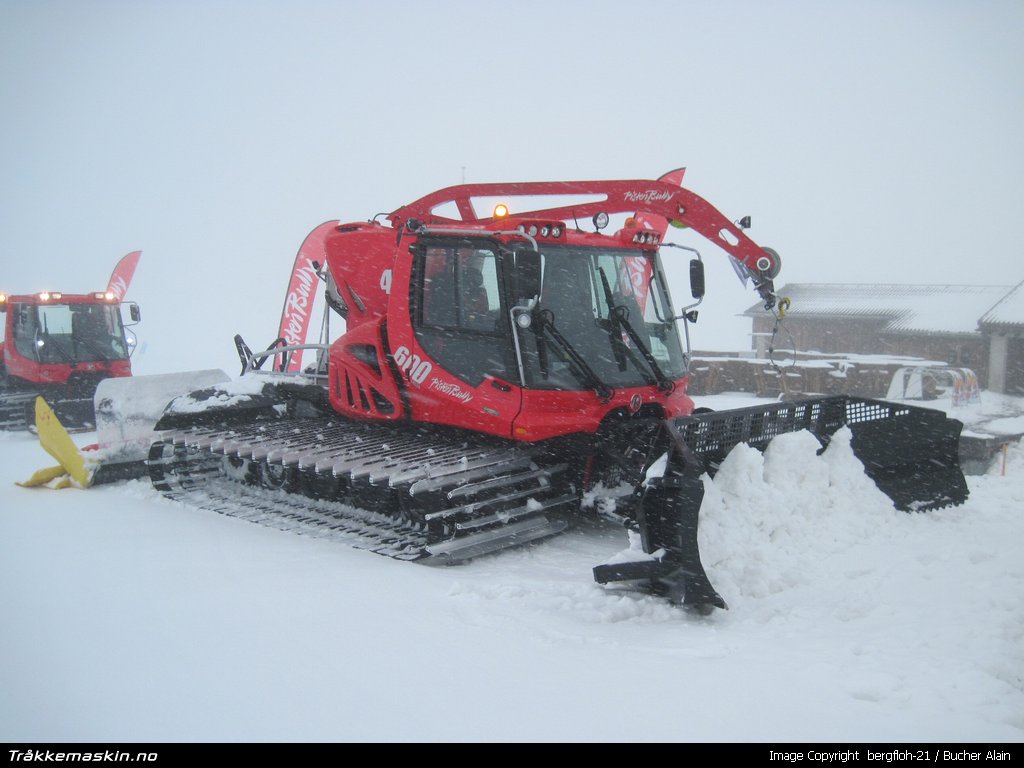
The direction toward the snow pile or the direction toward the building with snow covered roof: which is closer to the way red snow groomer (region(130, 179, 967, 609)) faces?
the snow pile

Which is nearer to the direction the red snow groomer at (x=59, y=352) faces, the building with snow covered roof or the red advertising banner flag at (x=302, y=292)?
the red advertising banner flag

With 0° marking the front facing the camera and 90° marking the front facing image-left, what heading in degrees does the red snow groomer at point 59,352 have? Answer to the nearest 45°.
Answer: approximately 315°

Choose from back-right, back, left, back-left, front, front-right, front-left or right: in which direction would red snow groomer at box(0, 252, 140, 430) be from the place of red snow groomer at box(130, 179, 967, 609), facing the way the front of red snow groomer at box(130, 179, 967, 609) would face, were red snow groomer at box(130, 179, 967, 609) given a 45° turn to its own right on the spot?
back-right

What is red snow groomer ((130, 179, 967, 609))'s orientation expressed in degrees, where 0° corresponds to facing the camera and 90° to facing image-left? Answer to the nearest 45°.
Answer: approximately 315°

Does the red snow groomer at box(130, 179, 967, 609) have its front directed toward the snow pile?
yes

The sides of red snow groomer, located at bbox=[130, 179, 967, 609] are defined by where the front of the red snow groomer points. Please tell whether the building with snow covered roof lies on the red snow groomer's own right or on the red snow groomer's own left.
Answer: on the red snow groomer's own left
